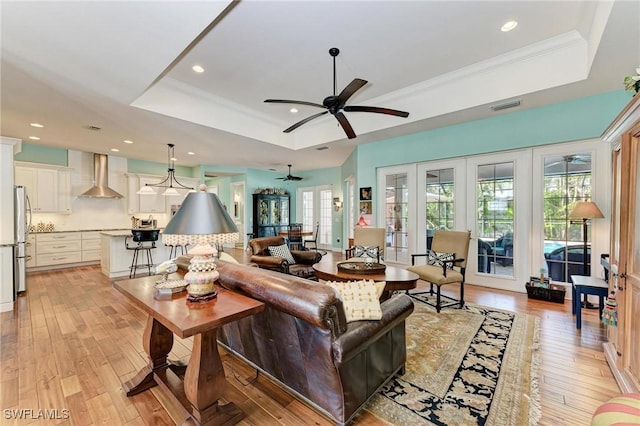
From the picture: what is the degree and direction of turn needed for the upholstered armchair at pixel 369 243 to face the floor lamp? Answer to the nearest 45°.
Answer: approximately 135° to its left

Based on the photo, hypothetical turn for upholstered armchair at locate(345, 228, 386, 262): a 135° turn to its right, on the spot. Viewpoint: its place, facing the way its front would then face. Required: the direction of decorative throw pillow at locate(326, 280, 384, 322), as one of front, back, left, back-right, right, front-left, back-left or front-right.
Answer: back

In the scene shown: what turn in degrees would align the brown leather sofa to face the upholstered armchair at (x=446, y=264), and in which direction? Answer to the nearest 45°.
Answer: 0° — it already faces it

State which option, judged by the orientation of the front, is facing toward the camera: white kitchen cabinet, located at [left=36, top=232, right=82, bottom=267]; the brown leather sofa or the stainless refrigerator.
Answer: the white kitchen cabinet

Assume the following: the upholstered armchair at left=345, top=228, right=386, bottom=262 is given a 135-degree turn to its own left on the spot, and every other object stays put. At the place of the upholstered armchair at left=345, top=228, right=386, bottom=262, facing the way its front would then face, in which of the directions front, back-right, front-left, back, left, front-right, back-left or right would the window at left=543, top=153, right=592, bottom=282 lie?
front

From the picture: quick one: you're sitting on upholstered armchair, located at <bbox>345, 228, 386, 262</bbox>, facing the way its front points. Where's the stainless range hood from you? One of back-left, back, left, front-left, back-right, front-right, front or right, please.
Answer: front-right

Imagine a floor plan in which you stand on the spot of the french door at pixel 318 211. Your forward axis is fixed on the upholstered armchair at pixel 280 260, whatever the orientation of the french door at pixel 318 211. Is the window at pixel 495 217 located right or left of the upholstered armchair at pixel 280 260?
left

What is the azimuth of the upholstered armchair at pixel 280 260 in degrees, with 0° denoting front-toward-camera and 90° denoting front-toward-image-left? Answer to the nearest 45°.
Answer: approximately 315°

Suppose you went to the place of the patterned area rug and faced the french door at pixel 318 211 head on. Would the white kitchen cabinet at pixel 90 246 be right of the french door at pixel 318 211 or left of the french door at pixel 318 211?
left

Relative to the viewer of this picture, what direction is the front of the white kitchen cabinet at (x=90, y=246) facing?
facing the viewer

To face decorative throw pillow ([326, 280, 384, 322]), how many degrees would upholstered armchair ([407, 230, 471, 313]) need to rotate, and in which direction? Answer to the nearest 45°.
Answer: approximately 45° to its left

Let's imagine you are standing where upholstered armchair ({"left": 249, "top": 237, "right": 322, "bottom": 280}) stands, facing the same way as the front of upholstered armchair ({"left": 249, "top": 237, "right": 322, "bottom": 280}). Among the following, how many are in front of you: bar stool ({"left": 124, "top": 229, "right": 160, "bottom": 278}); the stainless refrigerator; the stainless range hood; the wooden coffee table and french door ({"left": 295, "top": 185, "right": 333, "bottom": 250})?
1

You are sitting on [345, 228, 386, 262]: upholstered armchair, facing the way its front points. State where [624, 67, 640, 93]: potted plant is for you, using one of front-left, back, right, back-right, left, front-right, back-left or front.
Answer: left

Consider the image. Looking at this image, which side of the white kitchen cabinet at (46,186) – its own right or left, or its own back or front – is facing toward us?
front

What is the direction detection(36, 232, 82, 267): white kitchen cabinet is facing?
toward the camera

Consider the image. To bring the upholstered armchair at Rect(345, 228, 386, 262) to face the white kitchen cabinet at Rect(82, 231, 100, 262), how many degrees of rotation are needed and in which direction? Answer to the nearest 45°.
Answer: approximately 45° to its right

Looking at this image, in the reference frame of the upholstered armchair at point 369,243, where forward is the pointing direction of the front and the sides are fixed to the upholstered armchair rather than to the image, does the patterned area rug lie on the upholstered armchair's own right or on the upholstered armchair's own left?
on the upholstered armchair's own left

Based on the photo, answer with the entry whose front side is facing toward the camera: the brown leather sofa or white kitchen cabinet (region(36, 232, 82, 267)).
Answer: the white kitchen cabinet

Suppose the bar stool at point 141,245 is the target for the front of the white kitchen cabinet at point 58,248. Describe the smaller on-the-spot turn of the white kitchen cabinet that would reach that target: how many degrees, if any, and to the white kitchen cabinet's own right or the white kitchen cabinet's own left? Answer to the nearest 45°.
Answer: approximately 45° to the white kitchen cabinet's own left
